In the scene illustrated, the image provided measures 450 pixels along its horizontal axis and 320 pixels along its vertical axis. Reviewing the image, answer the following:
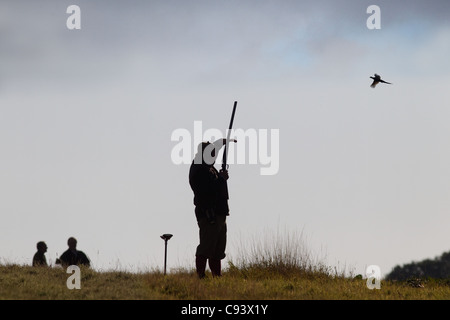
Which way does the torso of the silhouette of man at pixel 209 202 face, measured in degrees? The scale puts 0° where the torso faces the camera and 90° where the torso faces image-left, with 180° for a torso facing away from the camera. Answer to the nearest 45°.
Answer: approximately 270°

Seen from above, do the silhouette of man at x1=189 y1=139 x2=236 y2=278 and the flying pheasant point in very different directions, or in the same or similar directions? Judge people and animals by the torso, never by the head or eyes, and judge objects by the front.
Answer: very different directions

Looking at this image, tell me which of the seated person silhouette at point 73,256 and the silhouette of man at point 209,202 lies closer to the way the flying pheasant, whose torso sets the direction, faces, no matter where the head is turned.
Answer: the seated person silhouette

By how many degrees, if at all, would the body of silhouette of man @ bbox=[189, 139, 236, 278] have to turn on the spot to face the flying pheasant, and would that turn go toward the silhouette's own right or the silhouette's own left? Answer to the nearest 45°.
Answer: approximately 45° to the silhouette's own left

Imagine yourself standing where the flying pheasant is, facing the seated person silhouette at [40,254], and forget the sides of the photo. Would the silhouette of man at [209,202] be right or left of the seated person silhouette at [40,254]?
left

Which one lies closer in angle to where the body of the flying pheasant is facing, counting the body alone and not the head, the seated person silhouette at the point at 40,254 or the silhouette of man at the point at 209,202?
the seated person silhouette

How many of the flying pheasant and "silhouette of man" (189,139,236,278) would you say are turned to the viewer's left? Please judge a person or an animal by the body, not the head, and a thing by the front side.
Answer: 1
